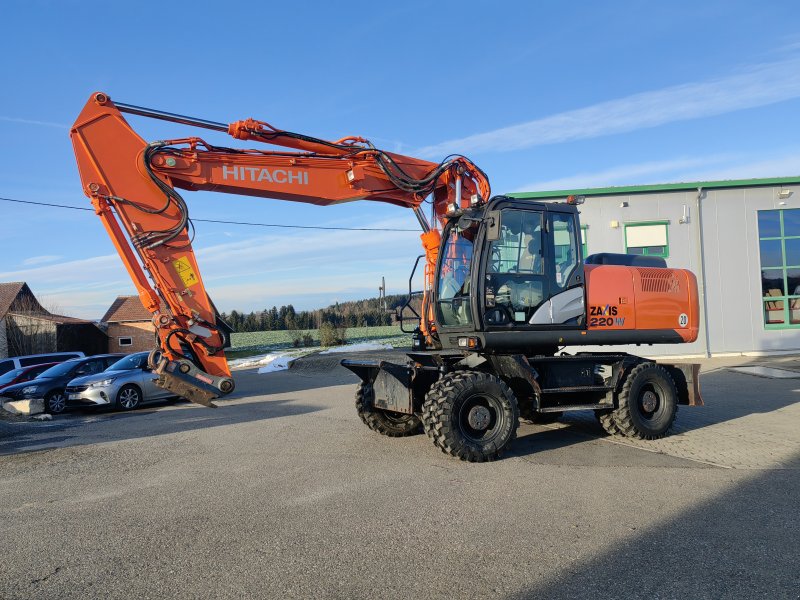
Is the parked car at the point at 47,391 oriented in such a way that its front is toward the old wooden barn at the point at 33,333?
no

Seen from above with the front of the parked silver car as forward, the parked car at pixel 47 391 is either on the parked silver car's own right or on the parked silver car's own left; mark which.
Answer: on the parked silver car's own right

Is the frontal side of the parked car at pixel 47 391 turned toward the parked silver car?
no

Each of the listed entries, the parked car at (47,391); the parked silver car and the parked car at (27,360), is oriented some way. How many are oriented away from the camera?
0

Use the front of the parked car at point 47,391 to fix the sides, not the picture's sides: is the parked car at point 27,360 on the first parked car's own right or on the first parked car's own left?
on the first parked car's own right

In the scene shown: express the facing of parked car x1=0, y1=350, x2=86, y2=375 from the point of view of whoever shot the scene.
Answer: facing the viewer and to the left of the viewer

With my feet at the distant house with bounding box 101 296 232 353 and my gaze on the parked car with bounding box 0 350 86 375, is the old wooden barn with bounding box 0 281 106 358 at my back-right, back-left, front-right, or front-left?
front-right

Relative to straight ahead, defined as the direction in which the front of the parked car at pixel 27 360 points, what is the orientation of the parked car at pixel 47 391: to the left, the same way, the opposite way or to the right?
the same way

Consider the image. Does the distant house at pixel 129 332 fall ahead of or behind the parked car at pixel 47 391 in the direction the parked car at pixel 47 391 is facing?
behind

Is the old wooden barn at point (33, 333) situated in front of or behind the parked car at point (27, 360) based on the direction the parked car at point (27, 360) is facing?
behind

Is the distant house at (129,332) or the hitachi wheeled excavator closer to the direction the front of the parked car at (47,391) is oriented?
the hitachi wheeled excavator

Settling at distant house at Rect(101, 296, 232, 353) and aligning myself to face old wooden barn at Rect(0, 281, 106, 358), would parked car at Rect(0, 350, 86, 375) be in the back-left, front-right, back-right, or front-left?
front-left

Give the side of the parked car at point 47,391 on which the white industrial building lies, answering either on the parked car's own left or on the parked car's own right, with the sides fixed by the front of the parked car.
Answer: on the parked car's own left

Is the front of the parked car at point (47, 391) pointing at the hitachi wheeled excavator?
no

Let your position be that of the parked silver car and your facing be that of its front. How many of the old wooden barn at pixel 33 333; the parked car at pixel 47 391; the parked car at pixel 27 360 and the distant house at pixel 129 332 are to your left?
0
